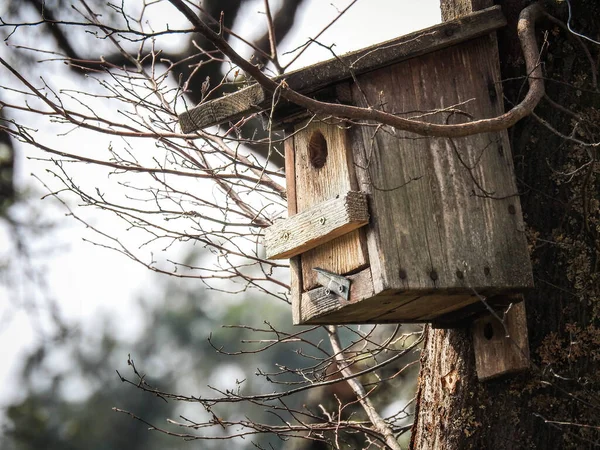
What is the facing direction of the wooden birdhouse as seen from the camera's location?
facing the viewer and to the left of the viewer
